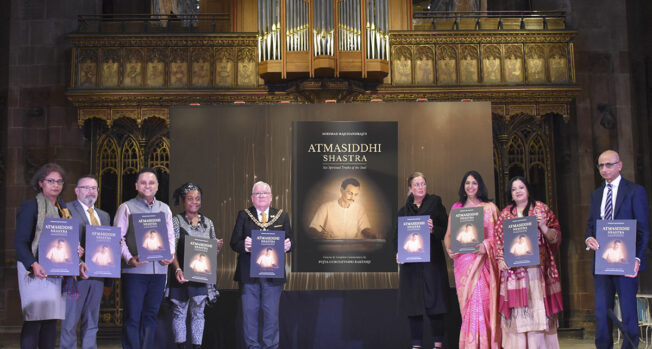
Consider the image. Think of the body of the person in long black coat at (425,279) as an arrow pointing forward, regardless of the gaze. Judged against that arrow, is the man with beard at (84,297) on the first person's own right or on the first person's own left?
on the first person's own right

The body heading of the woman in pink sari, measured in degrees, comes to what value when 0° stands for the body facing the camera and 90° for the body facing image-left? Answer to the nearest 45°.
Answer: approximately 0°

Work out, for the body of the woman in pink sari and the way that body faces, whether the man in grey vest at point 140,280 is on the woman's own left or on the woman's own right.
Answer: on the woman's own right

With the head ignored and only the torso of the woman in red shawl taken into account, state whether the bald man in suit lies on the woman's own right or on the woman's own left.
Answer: on the woman's own left

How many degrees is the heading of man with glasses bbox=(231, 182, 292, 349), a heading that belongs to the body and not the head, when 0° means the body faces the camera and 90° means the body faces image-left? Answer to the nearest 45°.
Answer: approximately 0°

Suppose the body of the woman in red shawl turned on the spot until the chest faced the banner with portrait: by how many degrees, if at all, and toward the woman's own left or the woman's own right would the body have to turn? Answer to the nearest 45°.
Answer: approximately 90° to the woman's own right

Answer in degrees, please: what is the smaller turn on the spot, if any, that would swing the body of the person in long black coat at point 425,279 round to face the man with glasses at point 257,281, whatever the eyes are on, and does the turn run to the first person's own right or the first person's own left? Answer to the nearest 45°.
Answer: approximately 90° to the first person's own right

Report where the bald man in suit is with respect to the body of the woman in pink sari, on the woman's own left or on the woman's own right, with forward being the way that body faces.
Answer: on the woman's own left

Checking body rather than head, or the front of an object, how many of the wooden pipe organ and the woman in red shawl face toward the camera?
2
